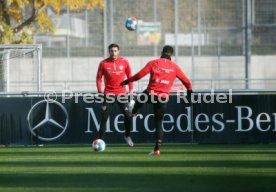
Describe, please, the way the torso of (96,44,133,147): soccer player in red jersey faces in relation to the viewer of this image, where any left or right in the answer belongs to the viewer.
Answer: facing the viewer

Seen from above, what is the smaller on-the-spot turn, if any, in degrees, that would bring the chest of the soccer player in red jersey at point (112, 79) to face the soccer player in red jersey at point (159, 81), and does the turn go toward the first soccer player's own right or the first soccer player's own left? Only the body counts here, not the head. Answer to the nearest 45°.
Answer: approximately 45° to the first soccer player's own left

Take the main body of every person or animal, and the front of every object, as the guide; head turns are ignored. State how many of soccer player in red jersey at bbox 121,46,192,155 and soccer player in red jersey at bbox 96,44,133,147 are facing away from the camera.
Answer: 1

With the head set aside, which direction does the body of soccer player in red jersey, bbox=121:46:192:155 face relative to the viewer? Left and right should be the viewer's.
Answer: facing away from the viewer

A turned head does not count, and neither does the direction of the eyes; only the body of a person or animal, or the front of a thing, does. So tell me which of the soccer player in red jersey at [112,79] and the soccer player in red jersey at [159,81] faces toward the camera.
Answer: the soccer player in red jersey at [112,79]

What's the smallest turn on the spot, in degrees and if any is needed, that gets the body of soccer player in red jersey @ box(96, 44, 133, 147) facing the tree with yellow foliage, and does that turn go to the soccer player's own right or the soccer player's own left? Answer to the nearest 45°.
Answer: approximately 180°

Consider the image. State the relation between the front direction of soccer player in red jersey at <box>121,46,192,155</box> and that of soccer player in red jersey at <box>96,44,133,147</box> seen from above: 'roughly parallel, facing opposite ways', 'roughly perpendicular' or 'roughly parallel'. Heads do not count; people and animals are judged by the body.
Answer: roughly parallel, facing opposite ways

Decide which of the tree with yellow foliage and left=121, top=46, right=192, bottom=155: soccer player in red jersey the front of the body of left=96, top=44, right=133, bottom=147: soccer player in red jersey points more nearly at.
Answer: the soccer player in red jersey
